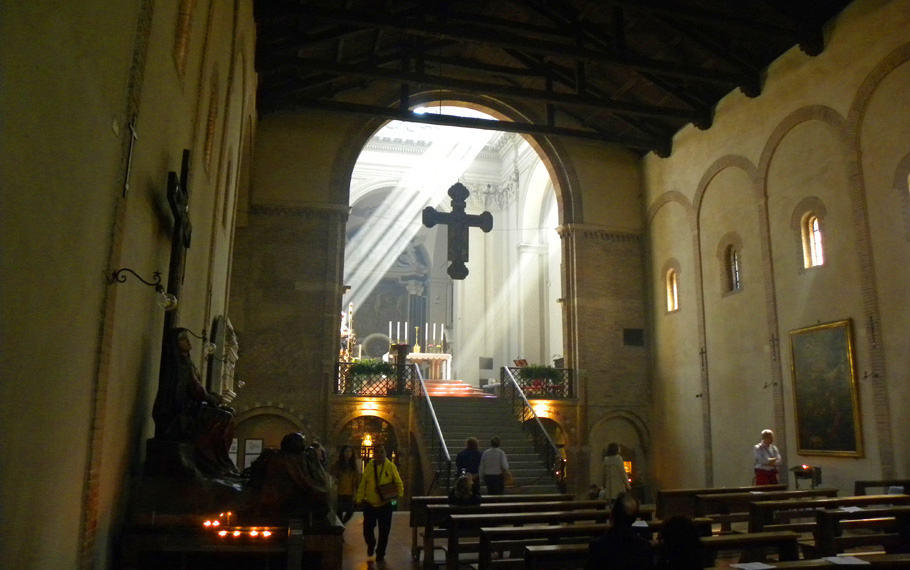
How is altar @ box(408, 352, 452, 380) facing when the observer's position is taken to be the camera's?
facing the viewer

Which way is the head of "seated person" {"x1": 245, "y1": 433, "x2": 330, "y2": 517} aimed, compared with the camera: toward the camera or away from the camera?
away from the camera

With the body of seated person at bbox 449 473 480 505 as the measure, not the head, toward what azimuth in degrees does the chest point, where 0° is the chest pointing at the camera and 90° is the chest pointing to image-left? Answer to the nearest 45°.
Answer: approximately 180°

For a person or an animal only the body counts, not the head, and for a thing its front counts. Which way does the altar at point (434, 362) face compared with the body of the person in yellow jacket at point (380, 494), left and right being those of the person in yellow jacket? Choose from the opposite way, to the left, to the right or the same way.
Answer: the same way

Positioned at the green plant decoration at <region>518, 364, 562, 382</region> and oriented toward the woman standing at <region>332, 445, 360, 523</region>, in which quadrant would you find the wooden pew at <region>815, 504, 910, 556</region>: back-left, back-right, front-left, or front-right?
front-left

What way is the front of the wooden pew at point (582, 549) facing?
away from the camera

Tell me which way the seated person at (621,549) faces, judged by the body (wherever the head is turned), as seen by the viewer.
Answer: away from the camera

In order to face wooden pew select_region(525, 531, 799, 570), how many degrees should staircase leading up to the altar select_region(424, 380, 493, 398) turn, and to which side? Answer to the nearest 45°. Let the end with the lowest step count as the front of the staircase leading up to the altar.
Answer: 0° — it already faces it

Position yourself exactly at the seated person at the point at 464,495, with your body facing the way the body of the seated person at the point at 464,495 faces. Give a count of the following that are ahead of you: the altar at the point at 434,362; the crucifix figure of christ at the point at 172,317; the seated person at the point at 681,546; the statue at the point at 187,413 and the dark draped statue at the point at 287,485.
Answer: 1

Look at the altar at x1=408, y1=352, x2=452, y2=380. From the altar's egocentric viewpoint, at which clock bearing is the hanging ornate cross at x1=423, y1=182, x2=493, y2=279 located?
The hanging ornate cross is roughly at 12 o'clock from the altar.

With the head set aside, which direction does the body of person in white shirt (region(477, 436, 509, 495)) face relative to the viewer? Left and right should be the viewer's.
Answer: facing away from the viewer

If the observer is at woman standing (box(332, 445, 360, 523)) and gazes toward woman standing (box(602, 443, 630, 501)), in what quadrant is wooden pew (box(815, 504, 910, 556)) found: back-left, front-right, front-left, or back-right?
front-right

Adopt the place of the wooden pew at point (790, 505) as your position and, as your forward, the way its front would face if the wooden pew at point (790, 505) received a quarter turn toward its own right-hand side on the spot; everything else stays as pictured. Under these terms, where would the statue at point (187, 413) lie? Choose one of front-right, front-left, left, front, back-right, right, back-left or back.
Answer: back-right

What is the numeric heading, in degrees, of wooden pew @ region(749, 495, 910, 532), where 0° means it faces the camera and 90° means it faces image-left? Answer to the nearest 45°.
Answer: approximately 180°

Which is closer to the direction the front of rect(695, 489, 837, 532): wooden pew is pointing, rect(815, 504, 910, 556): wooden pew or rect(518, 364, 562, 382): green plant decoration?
the green plant decoration

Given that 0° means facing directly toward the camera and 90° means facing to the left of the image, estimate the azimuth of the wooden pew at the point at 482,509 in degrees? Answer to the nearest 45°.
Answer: approximately 180°

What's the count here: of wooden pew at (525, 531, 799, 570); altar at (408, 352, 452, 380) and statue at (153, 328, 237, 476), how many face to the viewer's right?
1

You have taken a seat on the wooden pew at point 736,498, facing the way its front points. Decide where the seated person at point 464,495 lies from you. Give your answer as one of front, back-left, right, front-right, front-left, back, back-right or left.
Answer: back-left

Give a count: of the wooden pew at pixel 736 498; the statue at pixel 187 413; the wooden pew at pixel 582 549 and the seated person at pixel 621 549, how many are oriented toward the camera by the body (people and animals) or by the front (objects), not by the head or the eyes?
0

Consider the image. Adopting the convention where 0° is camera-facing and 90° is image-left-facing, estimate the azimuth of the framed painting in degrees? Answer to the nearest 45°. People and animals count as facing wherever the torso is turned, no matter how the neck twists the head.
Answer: approximately 45°
